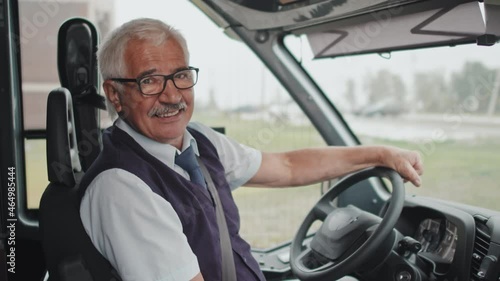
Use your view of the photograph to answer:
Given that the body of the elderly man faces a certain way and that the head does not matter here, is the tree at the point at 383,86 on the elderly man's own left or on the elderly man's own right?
on the elderly man's own left

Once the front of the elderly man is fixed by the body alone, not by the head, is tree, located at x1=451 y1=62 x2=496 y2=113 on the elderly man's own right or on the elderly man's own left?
on the elderly man's own left

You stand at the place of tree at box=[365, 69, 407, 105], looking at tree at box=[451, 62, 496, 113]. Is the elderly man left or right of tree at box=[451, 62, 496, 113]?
right

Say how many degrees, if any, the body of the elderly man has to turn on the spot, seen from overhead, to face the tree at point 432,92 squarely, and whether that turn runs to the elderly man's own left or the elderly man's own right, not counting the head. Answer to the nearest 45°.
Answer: approximately 90° to the elderly man's own left

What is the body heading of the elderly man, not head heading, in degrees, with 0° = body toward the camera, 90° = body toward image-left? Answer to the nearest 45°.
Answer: approximately 315°
